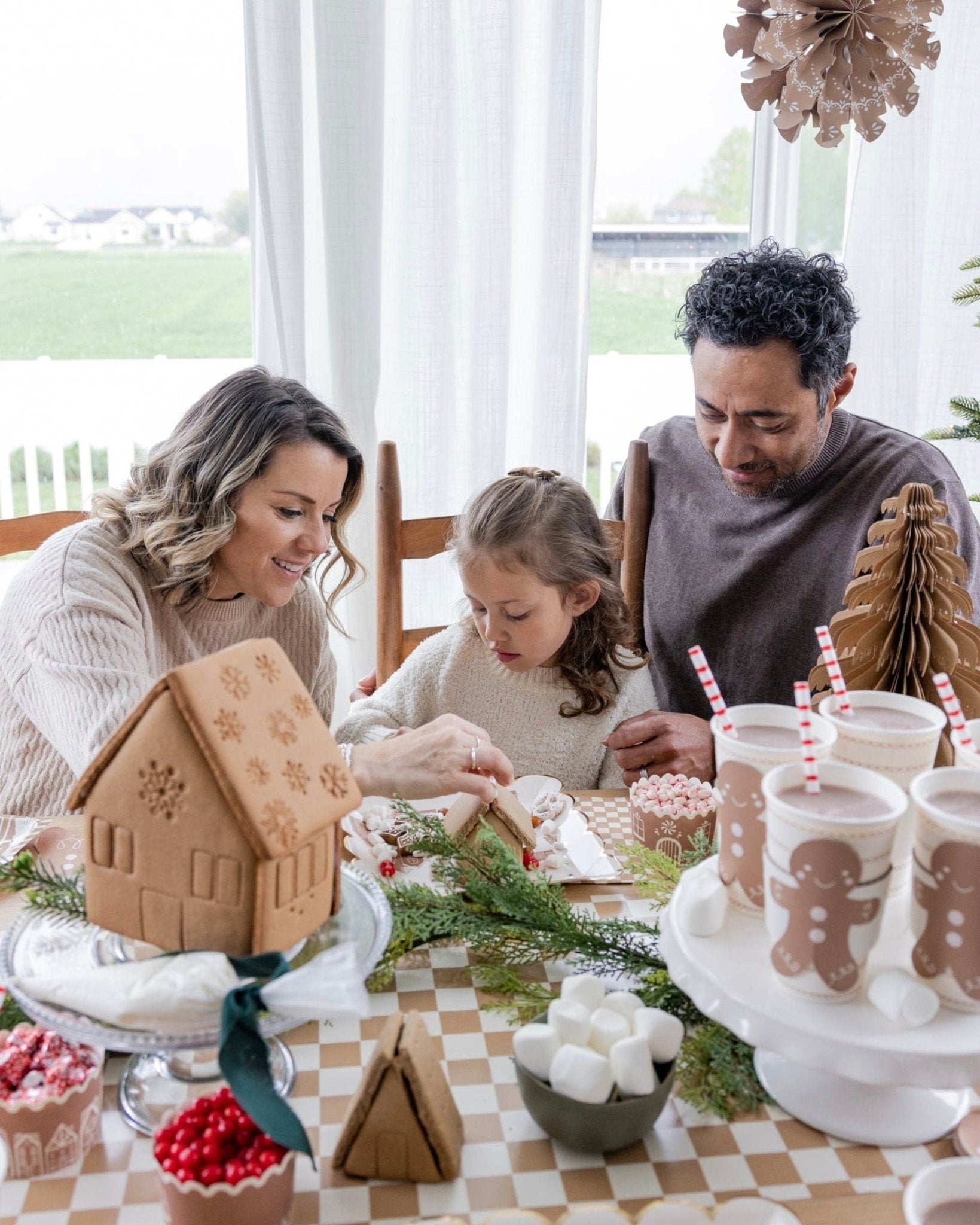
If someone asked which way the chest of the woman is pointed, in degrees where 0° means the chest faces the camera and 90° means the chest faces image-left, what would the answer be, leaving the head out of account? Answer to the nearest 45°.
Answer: approximately 315°

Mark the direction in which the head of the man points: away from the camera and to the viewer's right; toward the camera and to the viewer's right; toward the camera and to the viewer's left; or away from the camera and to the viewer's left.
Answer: toward the camera and to the viewer's left

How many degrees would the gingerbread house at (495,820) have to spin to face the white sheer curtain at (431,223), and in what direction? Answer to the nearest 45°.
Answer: approximately 180°

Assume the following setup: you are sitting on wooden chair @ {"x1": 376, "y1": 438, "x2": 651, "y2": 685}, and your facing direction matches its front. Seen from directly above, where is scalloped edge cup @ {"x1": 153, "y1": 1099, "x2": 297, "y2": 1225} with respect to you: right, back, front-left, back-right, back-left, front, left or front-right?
front

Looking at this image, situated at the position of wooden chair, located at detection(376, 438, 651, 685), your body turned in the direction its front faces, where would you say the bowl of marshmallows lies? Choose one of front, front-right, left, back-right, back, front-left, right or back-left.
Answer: front

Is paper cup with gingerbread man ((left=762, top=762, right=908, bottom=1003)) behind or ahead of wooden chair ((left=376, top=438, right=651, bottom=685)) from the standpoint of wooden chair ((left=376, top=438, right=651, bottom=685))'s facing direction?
ahead

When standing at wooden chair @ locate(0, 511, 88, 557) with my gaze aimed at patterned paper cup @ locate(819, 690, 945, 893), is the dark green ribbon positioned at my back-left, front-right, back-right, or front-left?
front-right

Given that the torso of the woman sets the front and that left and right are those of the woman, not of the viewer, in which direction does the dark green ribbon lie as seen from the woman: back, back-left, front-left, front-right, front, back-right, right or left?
front-right

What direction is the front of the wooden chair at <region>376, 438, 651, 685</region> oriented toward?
toward the camera

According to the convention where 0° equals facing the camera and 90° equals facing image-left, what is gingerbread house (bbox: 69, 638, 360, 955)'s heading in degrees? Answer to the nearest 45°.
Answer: approximately 45°

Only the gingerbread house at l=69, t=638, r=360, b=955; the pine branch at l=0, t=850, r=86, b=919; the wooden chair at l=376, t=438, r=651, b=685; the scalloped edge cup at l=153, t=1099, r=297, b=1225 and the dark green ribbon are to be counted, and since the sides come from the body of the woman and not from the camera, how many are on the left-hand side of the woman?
1

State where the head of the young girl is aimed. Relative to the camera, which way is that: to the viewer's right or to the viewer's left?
to the viewer's left

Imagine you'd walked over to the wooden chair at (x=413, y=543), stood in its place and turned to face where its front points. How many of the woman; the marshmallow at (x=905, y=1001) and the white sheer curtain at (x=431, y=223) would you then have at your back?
1

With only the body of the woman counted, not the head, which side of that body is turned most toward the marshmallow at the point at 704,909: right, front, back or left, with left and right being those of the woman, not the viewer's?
front
